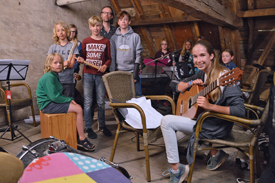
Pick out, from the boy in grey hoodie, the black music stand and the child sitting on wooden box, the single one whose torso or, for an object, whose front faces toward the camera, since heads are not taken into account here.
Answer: the boy in grey hoodie

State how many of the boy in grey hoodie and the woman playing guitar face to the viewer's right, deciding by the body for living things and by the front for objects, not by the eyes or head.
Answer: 0

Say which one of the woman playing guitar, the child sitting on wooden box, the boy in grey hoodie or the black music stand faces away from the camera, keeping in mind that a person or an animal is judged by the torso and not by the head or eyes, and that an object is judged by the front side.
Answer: the black music stand

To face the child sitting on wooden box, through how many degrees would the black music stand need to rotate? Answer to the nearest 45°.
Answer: approximately 135° to its right

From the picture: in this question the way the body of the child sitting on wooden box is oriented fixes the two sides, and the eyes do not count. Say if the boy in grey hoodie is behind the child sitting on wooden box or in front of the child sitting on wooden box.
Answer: in front

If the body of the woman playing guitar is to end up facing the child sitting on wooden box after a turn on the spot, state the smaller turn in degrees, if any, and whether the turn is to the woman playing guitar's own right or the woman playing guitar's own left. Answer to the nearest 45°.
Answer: approximately 45° to the woman playing guitar's own right

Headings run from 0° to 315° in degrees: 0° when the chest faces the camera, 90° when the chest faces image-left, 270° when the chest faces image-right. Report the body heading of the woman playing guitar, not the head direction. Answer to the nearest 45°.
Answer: approximately 45°

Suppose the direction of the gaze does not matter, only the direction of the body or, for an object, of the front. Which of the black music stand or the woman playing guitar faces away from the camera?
the black music stand

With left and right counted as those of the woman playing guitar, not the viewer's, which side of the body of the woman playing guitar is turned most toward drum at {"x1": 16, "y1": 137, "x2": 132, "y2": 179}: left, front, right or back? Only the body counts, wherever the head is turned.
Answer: front

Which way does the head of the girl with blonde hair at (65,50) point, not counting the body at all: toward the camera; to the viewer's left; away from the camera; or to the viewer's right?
toward the camera

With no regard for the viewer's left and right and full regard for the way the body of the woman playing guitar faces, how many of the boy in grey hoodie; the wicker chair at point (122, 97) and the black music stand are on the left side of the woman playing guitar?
0

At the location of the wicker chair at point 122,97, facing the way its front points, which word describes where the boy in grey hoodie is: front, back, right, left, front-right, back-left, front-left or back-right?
back-left

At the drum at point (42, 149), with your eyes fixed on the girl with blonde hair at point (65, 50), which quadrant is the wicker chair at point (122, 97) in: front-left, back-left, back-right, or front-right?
front-right

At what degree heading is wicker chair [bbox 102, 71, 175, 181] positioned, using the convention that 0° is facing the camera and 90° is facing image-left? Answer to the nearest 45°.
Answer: approximately 315°

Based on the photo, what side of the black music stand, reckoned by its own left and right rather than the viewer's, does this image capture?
back

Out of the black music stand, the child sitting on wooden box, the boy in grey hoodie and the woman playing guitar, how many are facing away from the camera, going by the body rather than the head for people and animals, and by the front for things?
1

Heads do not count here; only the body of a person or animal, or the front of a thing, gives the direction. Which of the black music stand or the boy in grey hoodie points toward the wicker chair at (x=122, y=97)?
the boy in grey hoodie

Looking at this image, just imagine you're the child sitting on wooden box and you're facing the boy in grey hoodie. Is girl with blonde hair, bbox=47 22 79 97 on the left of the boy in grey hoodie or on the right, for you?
left
